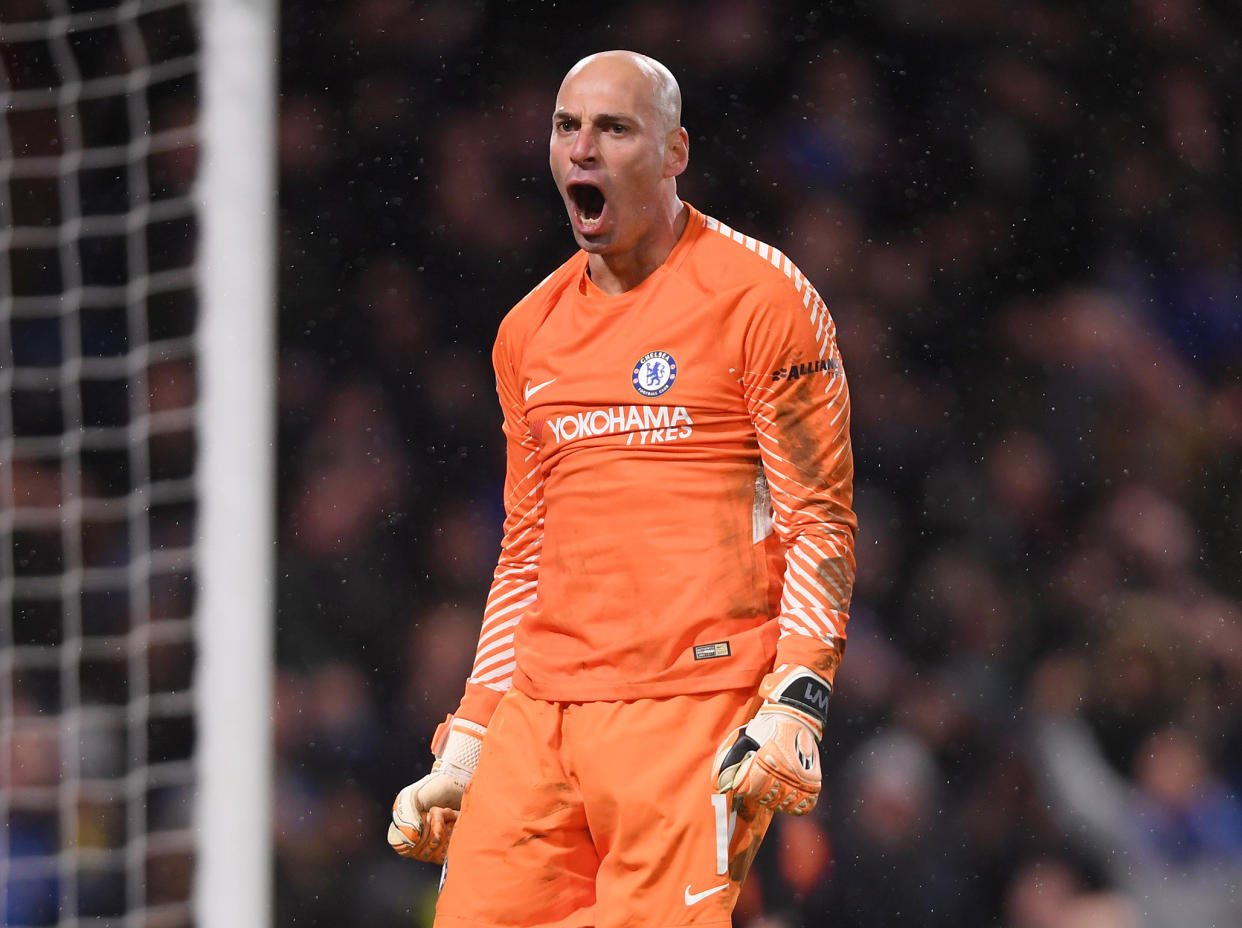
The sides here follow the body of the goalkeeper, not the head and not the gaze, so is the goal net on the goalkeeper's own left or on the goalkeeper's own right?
on the goalkeeper's own right

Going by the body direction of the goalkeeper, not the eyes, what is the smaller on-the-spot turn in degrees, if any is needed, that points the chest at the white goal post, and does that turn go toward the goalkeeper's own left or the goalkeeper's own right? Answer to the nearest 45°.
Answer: approximately 90° to the goalkeeper's own right
